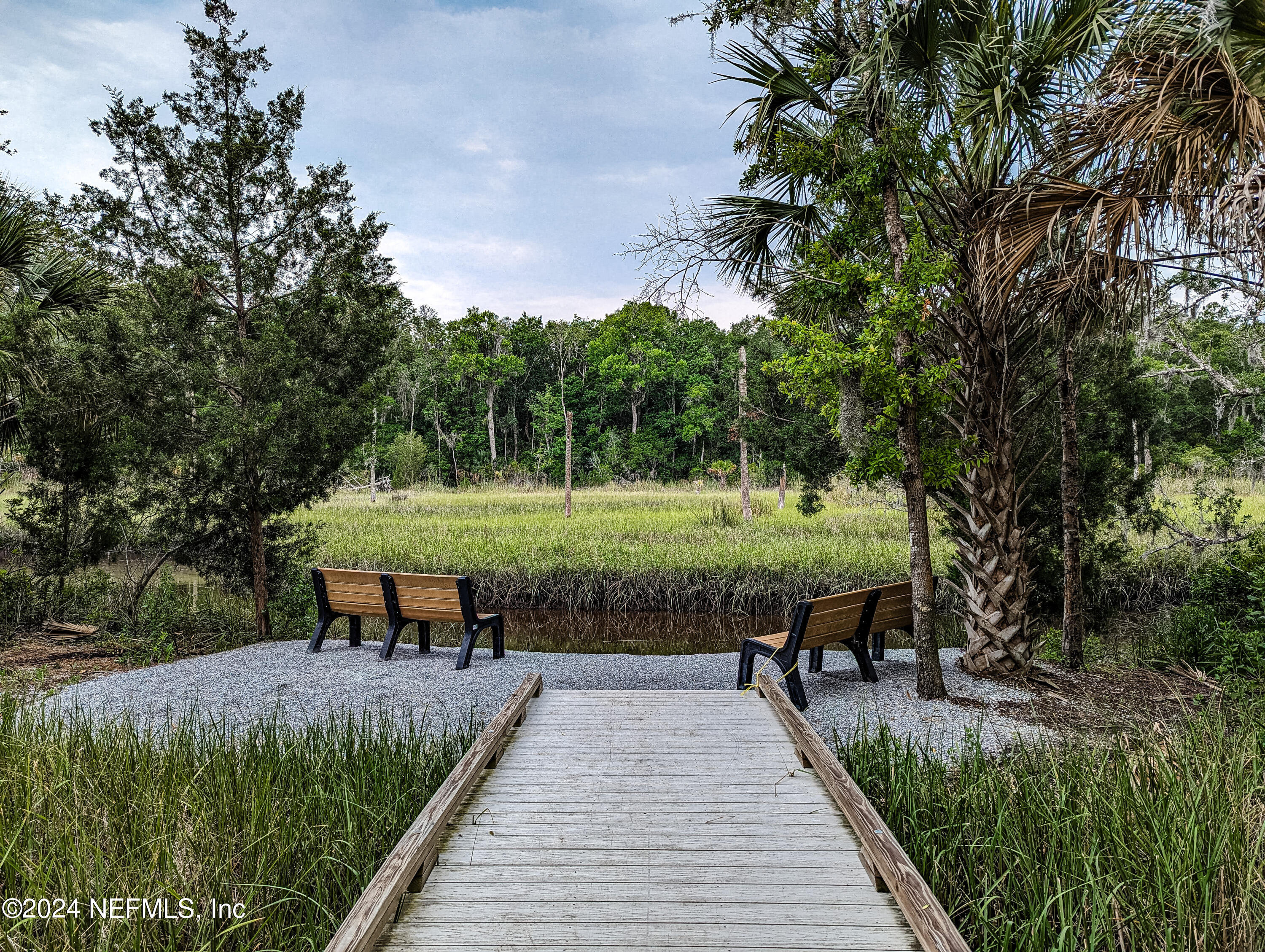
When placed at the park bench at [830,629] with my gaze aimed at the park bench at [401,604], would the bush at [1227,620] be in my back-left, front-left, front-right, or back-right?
back-right

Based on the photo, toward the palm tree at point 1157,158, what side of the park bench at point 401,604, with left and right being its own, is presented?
right

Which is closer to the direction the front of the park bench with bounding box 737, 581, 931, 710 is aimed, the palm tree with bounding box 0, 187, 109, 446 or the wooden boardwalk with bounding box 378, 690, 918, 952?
the palm tree

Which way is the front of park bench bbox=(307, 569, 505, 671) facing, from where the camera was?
facing away from the viewer and to the right of the viewer

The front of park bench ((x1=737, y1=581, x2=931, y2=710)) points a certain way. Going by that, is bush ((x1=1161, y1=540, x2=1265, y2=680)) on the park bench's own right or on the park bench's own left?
on the park bench's own right

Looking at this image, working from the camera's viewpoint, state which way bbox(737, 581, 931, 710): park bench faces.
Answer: facing away from the viewer and to the left of the viewer

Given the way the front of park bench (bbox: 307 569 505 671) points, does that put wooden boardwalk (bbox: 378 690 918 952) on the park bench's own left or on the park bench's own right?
on the park bench's own right

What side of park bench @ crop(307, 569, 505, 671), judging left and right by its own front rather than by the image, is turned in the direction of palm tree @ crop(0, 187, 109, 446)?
left

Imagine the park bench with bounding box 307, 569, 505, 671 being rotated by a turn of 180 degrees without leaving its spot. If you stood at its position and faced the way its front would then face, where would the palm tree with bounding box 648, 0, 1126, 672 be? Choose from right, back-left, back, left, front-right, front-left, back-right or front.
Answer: left
